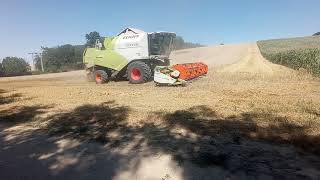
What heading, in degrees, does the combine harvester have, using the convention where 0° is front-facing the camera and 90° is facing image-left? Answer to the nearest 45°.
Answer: approximately 315°
